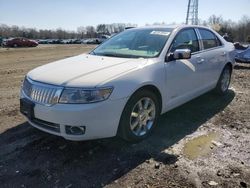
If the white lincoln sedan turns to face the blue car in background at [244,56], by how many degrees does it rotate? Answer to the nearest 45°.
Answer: approximately 180°

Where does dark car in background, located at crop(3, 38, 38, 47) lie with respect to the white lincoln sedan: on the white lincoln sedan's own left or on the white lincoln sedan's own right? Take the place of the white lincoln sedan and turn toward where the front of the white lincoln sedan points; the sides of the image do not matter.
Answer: on the white lincoln sedan's own right

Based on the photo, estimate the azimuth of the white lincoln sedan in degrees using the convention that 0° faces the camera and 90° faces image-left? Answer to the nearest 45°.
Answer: approximately 45°
